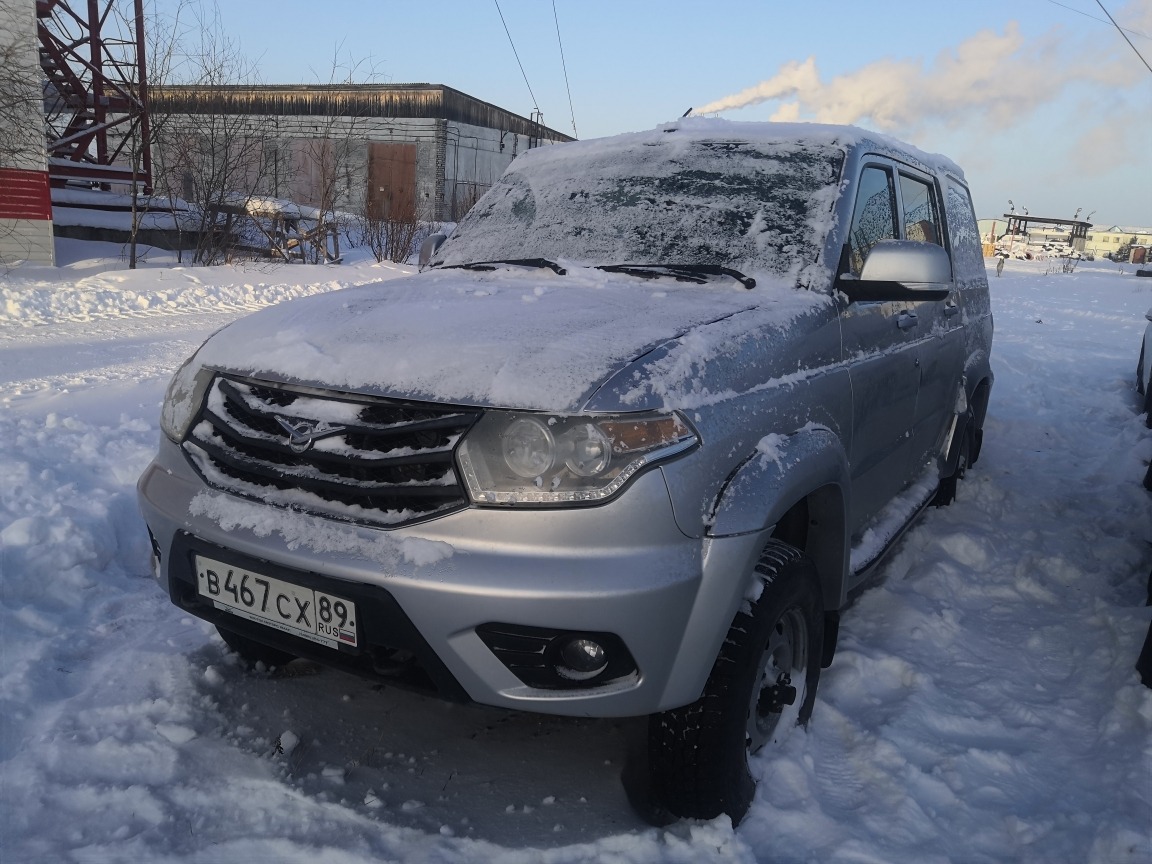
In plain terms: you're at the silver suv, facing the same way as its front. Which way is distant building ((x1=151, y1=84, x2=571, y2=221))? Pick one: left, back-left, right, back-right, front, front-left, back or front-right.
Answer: back-right

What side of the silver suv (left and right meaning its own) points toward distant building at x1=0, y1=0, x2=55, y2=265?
right

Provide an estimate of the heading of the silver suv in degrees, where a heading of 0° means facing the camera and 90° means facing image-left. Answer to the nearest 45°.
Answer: approximately 45°

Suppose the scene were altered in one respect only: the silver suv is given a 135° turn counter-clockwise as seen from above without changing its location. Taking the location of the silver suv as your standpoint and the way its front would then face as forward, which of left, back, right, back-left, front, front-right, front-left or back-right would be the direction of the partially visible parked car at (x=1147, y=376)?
front-left
